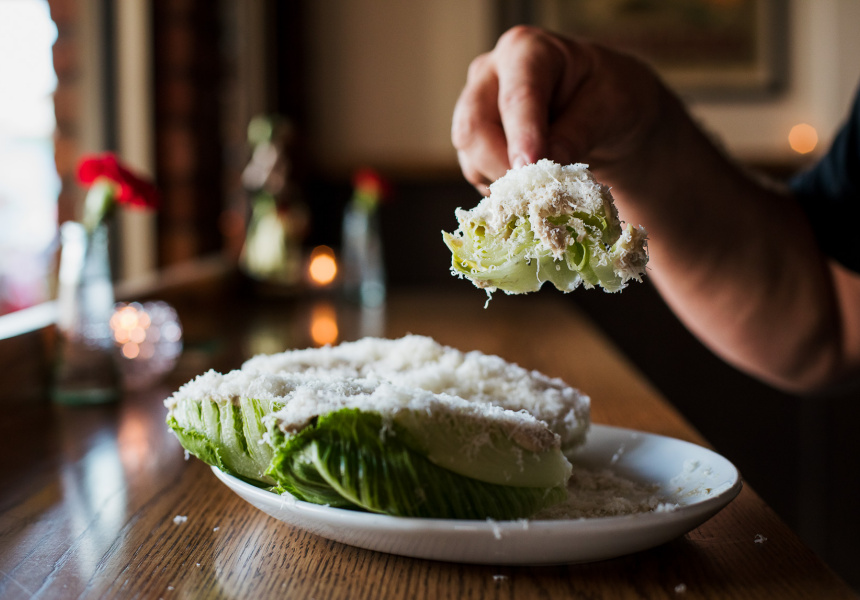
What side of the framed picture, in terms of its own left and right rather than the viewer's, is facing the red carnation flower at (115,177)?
front

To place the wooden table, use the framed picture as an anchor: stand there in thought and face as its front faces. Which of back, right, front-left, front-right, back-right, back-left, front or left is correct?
front

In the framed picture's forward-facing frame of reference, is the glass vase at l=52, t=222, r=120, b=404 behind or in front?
in front

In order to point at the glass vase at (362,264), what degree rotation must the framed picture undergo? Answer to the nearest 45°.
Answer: approximately 45° to its right

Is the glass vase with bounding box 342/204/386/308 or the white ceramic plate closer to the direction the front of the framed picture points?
the white ceramic plate

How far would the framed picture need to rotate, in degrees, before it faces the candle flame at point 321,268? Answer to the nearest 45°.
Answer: approximately 45° to its right

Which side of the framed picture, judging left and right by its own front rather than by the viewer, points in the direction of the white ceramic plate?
front

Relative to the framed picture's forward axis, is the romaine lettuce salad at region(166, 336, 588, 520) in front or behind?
in front

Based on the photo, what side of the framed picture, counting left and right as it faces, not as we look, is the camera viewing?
front
